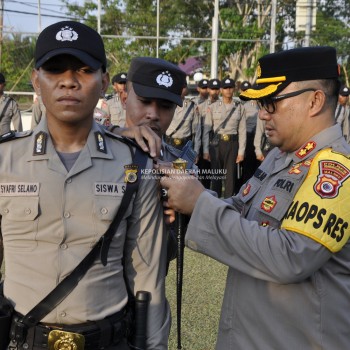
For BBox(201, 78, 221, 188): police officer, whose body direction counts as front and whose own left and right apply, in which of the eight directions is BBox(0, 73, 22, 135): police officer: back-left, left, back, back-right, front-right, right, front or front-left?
right

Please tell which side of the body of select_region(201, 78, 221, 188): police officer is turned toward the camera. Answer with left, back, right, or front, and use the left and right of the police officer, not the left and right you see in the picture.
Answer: front

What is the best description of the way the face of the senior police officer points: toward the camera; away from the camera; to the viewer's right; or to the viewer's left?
to the viewer's left

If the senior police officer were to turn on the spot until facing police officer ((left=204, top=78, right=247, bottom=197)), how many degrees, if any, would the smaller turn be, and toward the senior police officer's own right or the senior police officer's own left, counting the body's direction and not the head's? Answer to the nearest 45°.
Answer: approximately 90° to the senior police officer's own right

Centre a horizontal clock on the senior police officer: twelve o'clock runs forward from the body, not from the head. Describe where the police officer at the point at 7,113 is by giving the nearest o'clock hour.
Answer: The police officer is roughly at 2 o'clock from the senior police officer.

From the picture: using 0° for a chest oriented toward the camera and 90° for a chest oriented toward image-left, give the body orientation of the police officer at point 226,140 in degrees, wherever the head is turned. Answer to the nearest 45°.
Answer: approximately 0°

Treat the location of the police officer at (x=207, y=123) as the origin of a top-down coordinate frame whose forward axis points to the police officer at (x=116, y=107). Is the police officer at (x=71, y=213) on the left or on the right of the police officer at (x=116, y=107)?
left

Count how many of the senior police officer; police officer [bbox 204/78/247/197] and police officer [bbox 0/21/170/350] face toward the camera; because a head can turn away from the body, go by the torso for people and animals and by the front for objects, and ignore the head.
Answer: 2

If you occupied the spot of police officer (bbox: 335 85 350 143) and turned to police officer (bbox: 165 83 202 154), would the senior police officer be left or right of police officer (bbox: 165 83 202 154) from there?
left

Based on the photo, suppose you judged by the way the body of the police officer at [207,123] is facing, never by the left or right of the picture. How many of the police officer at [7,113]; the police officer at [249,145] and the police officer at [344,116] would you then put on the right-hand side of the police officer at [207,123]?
1

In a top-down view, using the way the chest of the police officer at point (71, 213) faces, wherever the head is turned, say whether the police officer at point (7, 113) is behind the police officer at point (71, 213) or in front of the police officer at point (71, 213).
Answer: behind

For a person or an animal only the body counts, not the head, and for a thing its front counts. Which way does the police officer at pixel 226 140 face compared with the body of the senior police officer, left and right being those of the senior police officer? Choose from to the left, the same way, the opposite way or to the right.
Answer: to the left

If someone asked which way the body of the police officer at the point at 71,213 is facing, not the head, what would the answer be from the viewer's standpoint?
toward the camera

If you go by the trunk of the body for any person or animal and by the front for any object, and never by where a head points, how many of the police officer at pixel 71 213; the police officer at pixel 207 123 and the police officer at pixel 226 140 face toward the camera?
3

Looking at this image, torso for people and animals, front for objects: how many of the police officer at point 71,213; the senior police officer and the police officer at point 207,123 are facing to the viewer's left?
1

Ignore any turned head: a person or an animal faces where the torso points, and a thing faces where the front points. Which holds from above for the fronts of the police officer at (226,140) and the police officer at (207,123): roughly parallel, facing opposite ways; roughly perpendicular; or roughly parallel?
roughly parallel

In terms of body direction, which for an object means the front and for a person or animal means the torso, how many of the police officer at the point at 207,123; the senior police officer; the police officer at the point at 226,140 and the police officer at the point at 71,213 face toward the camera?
3

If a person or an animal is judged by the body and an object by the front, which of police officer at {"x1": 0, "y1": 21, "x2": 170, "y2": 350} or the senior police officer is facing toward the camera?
the police officer
